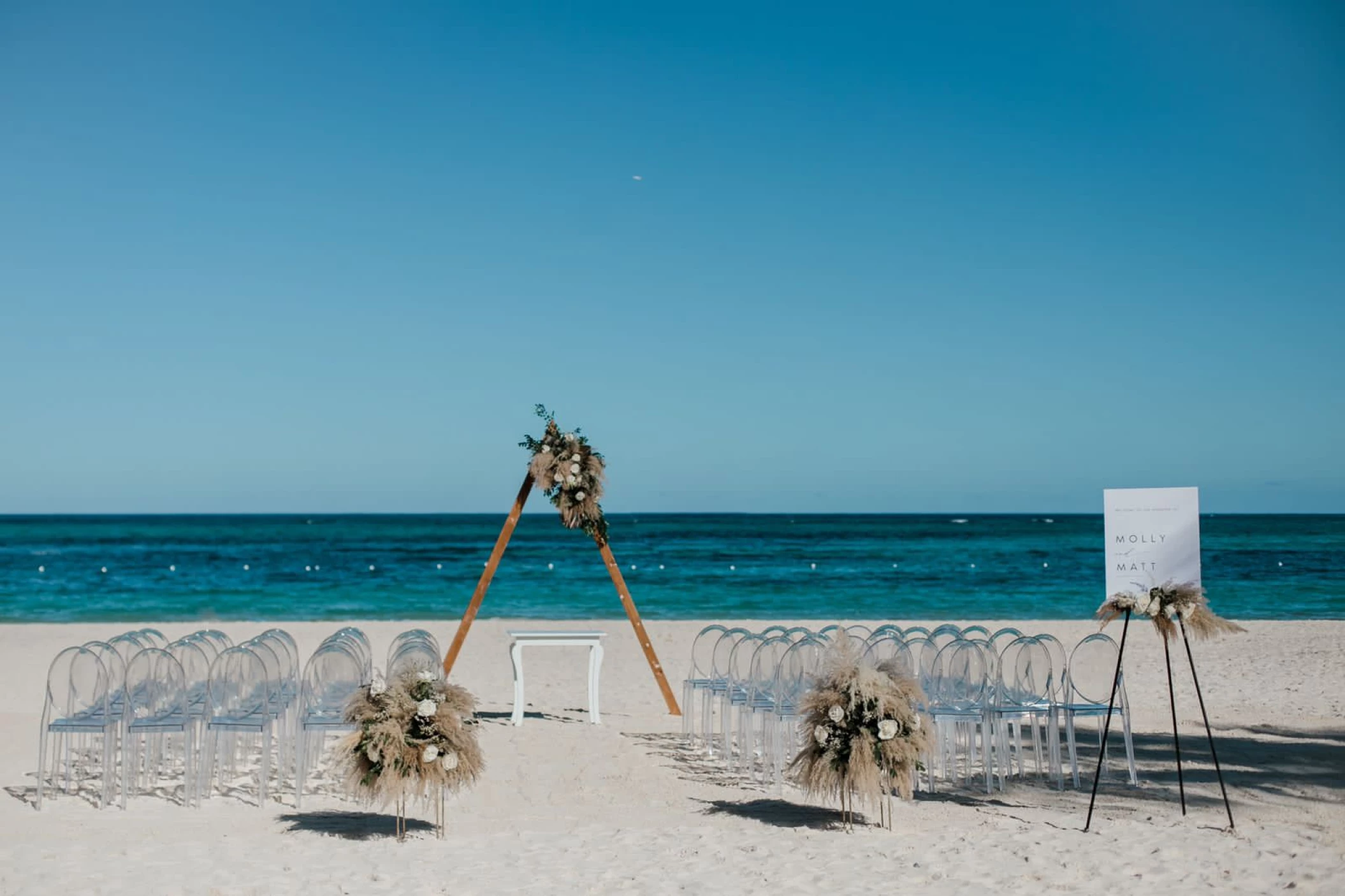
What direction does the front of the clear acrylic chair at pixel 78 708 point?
away from the camera

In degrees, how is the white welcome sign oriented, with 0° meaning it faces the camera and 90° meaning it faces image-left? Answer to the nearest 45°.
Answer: approximately 0°

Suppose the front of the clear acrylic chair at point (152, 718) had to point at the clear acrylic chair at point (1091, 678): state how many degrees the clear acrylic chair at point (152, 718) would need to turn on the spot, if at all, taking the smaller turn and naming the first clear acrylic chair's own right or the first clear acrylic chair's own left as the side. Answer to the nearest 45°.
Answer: approximately 90° to the first clear acrylic chair's own right

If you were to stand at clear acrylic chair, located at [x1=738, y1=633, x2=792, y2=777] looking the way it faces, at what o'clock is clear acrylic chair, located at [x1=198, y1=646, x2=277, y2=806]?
clear acrylic chair, located at [x1=198, y1=646, x2=277, y2=806] is roughly at 10 o'clock from clear acrylic chair, located at [x1=738, y1=633, x2=792, y2=777].

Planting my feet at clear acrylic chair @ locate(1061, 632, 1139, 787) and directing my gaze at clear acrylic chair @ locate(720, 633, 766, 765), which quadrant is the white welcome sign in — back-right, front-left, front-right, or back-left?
back-left

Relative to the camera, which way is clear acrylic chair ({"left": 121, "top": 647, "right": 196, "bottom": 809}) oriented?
away from the camera

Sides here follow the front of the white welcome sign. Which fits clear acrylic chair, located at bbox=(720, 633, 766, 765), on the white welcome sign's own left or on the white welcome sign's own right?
on the white welcome sign's own right

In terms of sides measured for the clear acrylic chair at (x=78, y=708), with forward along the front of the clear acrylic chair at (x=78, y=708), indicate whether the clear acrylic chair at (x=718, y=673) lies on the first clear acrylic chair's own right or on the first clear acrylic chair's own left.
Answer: on the first clear acrylic chair's own right

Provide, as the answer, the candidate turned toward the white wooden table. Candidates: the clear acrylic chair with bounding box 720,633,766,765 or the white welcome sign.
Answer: the clear acrylic chair

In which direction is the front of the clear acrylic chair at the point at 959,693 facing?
away from the camera

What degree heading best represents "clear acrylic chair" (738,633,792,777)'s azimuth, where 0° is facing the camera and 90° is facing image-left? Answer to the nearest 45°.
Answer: approximately 135°

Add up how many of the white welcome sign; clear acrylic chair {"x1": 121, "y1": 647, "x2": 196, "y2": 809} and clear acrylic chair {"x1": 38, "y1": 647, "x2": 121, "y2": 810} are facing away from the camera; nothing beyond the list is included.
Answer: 2
